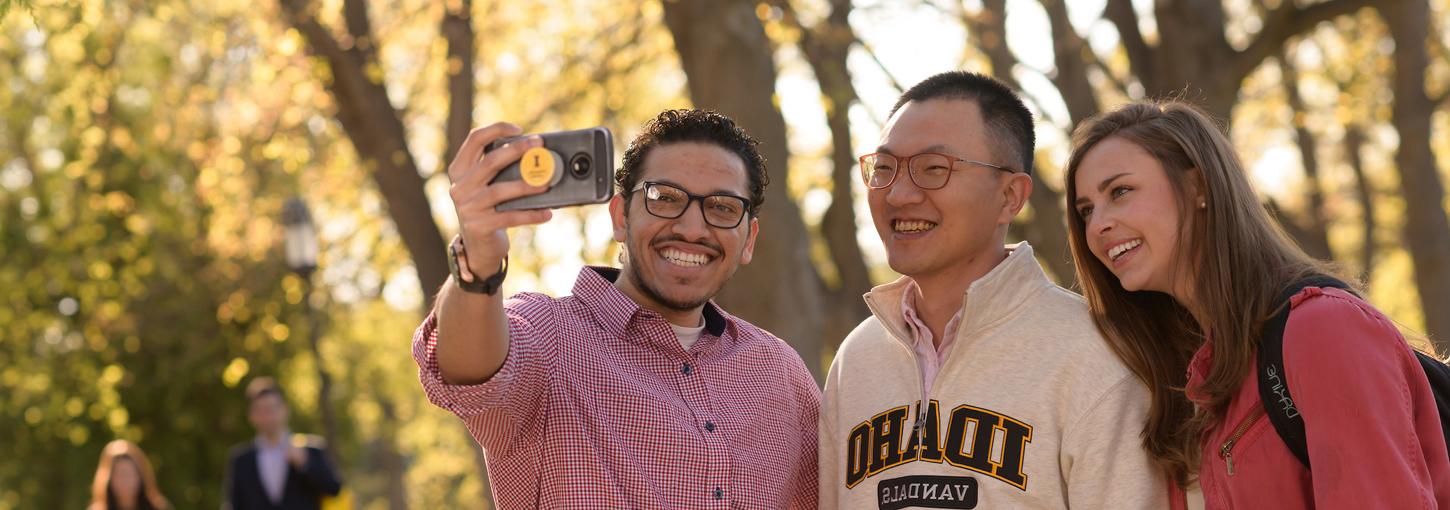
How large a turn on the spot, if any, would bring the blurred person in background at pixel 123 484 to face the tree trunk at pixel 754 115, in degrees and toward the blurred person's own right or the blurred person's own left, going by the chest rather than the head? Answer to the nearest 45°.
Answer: approximately 45° to the blurred person's own left

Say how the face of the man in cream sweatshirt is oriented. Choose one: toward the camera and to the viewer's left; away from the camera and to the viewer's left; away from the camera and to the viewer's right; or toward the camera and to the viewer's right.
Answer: toward the camera and to the viewer's left

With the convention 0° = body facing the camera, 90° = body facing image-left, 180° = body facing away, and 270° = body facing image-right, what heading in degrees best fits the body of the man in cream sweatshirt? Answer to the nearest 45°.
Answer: approximately 45°

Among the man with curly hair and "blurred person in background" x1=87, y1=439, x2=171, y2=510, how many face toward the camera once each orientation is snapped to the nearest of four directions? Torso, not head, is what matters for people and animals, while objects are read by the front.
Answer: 2

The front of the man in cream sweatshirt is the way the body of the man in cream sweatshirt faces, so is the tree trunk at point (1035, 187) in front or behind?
behind

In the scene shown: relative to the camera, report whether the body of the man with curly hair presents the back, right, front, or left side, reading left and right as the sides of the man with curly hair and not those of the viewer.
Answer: front

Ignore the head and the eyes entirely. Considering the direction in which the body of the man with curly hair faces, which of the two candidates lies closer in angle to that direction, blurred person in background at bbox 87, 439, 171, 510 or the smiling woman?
the smiling woman

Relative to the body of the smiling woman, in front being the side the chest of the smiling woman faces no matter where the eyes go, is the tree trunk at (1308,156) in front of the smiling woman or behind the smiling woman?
behind

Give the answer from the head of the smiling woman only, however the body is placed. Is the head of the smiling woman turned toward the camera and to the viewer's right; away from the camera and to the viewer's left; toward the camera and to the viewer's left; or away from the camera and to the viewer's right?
toward the camera and to the viewer's left

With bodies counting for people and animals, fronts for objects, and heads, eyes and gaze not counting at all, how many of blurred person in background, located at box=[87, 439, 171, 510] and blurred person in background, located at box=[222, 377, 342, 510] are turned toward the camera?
2
